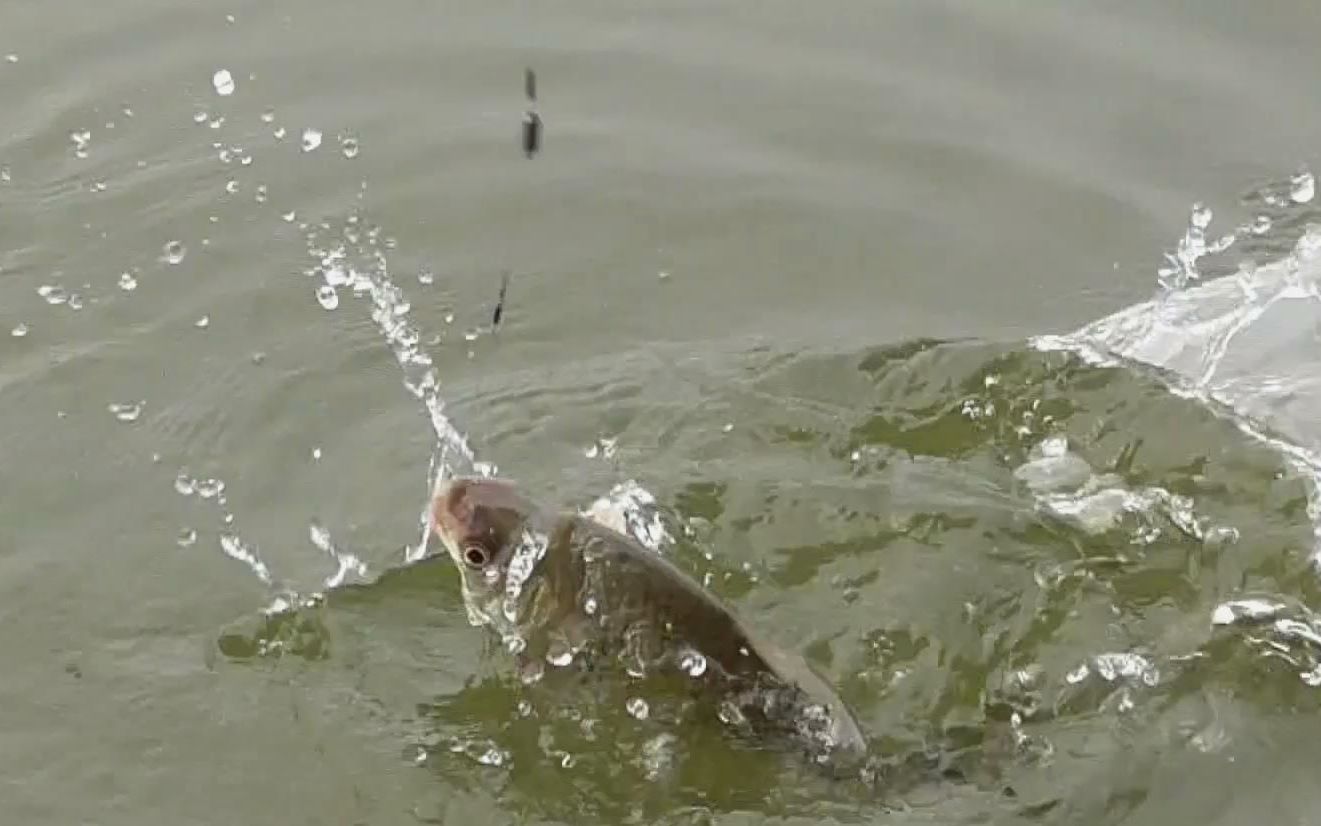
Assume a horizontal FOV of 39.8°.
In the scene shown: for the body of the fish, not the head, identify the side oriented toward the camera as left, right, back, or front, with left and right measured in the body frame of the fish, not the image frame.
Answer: left

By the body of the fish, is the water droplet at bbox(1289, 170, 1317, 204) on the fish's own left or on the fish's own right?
on the fish's own right

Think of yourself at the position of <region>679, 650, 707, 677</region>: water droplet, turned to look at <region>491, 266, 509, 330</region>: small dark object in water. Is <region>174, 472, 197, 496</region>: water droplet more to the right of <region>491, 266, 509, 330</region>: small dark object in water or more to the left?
left

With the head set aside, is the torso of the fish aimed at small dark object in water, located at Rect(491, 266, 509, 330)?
no

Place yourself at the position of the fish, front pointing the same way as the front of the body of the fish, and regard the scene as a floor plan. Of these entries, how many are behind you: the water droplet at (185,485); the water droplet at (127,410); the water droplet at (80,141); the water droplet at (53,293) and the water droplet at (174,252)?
0

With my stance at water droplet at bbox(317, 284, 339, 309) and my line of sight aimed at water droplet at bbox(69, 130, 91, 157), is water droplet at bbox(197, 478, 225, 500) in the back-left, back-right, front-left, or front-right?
back-left

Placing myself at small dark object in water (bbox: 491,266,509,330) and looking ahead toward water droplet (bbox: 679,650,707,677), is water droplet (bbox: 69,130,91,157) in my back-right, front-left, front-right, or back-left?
back-right

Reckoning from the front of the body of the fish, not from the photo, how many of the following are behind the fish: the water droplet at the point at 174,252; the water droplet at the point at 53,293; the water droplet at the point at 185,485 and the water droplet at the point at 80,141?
0

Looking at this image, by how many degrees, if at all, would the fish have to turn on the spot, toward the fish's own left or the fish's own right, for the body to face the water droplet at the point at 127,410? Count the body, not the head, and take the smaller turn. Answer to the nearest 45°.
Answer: approximately 45° to the fish's own right

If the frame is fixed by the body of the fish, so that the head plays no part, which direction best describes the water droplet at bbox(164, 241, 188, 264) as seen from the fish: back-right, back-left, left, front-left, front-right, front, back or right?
front-right

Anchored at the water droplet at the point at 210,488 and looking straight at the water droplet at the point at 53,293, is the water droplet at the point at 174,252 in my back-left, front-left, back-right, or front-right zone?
front-right

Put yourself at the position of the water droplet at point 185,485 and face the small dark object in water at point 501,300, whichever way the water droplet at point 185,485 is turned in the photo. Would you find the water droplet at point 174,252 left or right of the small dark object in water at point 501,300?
left

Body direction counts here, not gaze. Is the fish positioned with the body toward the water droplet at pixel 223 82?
no
